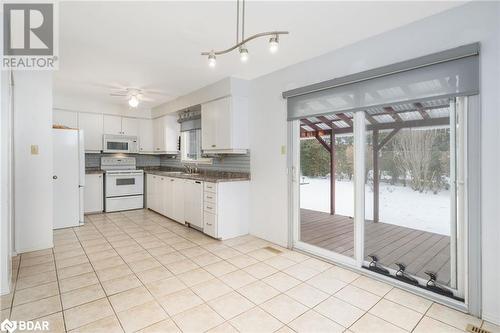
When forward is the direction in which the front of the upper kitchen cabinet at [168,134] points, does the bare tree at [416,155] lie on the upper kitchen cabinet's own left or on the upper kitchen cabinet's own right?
on the upper kitchen cabinet's own left

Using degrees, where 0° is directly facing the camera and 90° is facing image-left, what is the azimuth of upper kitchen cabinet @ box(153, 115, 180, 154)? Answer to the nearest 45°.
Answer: approximately 45°

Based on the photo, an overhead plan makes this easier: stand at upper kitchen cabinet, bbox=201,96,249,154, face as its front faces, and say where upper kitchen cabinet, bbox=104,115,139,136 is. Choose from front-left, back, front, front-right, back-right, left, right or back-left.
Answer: right

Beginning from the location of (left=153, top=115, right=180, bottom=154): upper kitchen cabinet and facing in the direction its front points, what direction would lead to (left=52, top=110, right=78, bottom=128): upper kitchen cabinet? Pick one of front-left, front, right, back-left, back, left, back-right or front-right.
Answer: front-right

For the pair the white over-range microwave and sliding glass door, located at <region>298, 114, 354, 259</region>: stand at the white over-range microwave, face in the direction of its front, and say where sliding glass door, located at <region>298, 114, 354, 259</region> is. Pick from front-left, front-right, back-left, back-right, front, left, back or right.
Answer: front-left

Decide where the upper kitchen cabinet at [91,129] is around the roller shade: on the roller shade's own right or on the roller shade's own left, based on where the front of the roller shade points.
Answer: on the roller shade's own right
